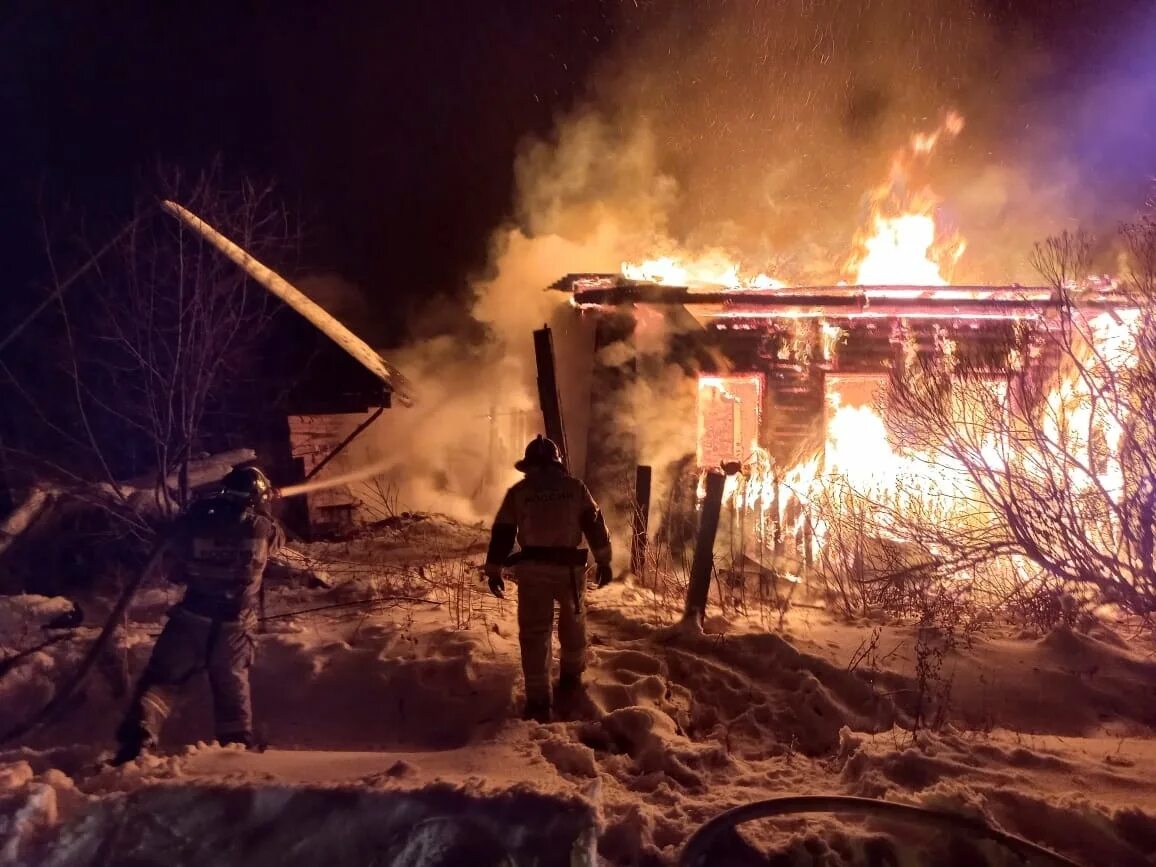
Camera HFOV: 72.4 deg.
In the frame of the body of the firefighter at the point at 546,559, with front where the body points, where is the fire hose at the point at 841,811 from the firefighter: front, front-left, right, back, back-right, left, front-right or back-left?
back-right

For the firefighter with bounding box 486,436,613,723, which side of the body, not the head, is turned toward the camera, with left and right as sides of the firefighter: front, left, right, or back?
back

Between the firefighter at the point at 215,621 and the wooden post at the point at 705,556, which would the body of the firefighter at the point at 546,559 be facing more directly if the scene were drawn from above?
the wooden post

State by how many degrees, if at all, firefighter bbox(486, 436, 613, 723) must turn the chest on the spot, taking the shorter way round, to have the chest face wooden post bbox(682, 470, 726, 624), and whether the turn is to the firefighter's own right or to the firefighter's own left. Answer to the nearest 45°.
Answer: approximately 45° to the firefighter's own right

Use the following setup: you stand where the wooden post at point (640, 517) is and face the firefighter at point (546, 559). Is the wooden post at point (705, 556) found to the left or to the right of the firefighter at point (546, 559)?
left

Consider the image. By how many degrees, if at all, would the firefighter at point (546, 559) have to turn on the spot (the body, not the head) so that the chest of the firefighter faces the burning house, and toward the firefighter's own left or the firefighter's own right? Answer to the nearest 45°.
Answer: approximately 45° to the firefighter's own right

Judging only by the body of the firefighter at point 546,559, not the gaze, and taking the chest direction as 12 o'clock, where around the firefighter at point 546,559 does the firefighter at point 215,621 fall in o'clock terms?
the firefighter at point 215,621 is roughly at 9 o'clock from the firefighter at point 546,559.

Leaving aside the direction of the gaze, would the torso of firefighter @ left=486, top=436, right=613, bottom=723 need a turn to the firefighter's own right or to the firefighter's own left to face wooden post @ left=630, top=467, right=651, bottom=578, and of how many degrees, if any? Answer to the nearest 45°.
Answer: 0° — they already face it

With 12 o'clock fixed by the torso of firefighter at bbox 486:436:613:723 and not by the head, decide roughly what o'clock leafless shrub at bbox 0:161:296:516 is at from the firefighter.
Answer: The leafless shrub is roughly at 10 o'clock from the firefighter.

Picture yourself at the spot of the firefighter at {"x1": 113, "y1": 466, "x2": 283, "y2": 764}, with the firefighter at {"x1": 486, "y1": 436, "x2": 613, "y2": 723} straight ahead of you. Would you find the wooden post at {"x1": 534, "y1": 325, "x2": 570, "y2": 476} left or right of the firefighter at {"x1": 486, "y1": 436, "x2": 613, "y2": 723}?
left

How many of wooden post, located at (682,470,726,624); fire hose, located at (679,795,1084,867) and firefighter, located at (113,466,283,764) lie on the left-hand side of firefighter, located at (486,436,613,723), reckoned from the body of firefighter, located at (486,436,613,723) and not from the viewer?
1

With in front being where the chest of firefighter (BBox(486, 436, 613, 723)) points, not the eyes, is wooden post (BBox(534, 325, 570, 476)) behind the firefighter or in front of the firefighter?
in front

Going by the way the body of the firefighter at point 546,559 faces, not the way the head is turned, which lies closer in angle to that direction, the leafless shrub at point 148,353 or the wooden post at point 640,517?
the wooden post
